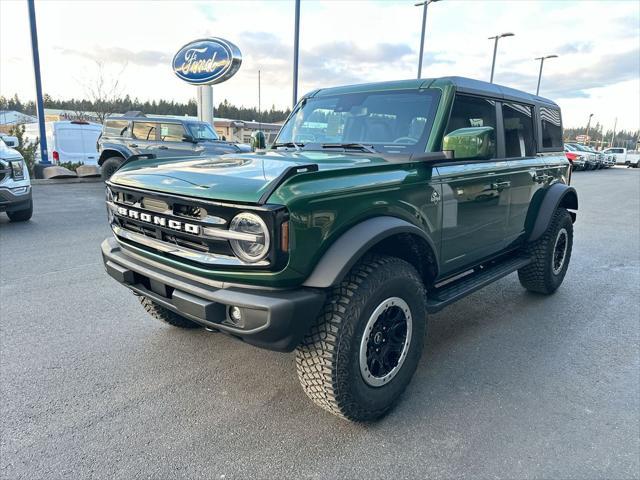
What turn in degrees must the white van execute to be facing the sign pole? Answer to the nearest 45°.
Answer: approximately 135° to its right

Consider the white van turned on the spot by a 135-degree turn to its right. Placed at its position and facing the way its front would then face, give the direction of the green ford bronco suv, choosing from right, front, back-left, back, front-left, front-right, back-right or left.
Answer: right

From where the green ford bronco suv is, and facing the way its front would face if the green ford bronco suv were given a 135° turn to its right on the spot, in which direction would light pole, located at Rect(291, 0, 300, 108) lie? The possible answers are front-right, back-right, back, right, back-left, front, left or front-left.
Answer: front

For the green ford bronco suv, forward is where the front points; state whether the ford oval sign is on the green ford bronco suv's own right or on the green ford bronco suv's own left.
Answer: on the green ford bronco suv's own right

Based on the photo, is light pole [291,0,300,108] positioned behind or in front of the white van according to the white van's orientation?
behind

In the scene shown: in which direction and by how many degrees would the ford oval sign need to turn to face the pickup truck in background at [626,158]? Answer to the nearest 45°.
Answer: approximately 135° to its left

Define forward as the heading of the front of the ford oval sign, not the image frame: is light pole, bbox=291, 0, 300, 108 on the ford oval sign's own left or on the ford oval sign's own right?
on the ford oval sign's own left

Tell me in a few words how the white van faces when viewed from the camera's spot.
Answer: facing away from the viewer and to the left of the viewer
